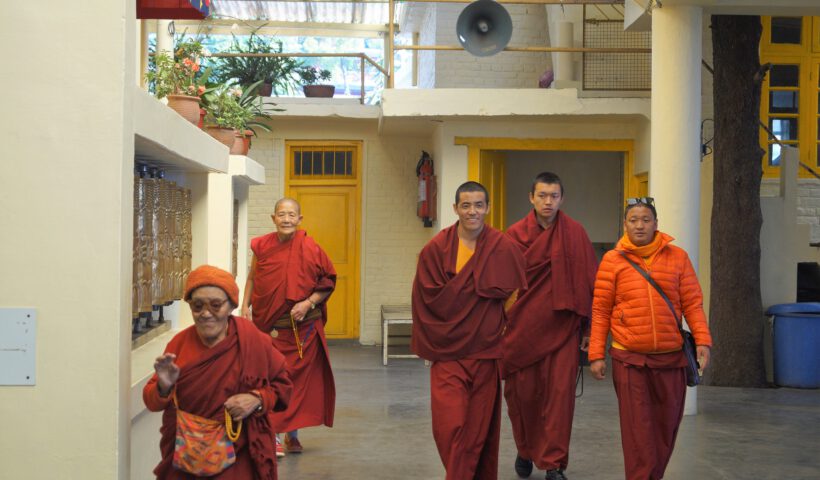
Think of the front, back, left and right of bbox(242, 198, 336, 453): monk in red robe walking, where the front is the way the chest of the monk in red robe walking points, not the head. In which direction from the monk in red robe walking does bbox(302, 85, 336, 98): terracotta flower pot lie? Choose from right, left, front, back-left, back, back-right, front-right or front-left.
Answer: back

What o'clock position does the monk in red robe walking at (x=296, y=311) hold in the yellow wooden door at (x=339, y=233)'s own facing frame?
The monk in red robe walking is roughly at 12 o'clock from the yellow wooden door.

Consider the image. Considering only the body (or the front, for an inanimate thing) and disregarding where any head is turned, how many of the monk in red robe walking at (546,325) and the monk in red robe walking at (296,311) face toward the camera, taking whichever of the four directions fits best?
2

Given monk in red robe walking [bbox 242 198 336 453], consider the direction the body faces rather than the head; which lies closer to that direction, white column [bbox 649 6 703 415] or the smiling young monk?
the smiling young monk

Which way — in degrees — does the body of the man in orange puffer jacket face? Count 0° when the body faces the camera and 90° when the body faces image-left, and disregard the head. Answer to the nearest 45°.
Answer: approximately 0°

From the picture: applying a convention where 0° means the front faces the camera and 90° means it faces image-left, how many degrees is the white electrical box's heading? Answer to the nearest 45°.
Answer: approximately 0°

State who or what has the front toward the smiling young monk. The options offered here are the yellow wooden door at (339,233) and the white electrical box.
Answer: the yellow wooden door

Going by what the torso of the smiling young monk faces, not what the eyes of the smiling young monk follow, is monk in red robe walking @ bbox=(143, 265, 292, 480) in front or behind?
in front

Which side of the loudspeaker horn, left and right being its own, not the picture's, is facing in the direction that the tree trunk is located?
left
